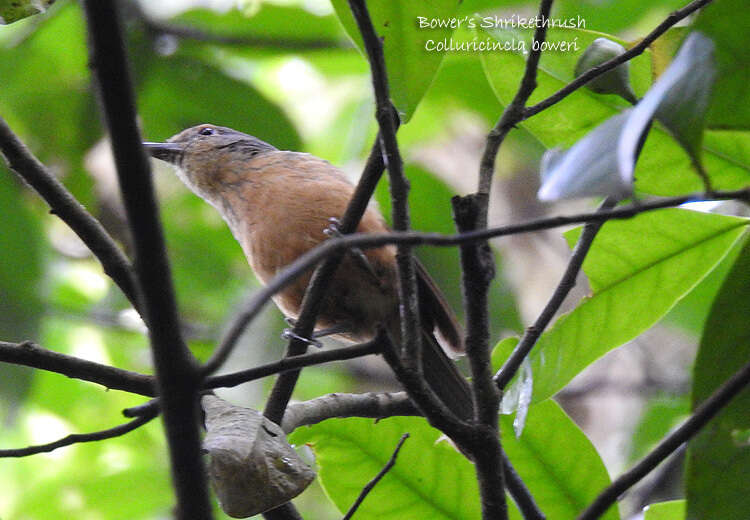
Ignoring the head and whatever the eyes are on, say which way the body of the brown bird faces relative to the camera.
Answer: to the viewer's left

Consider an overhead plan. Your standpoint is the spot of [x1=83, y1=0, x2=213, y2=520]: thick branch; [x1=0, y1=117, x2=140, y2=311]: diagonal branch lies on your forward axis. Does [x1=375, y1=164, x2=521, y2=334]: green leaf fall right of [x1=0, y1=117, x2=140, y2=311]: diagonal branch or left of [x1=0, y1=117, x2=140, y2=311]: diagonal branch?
right

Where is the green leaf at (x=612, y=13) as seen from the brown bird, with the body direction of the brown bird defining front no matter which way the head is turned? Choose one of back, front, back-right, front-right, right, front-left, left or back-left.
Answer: back-right
